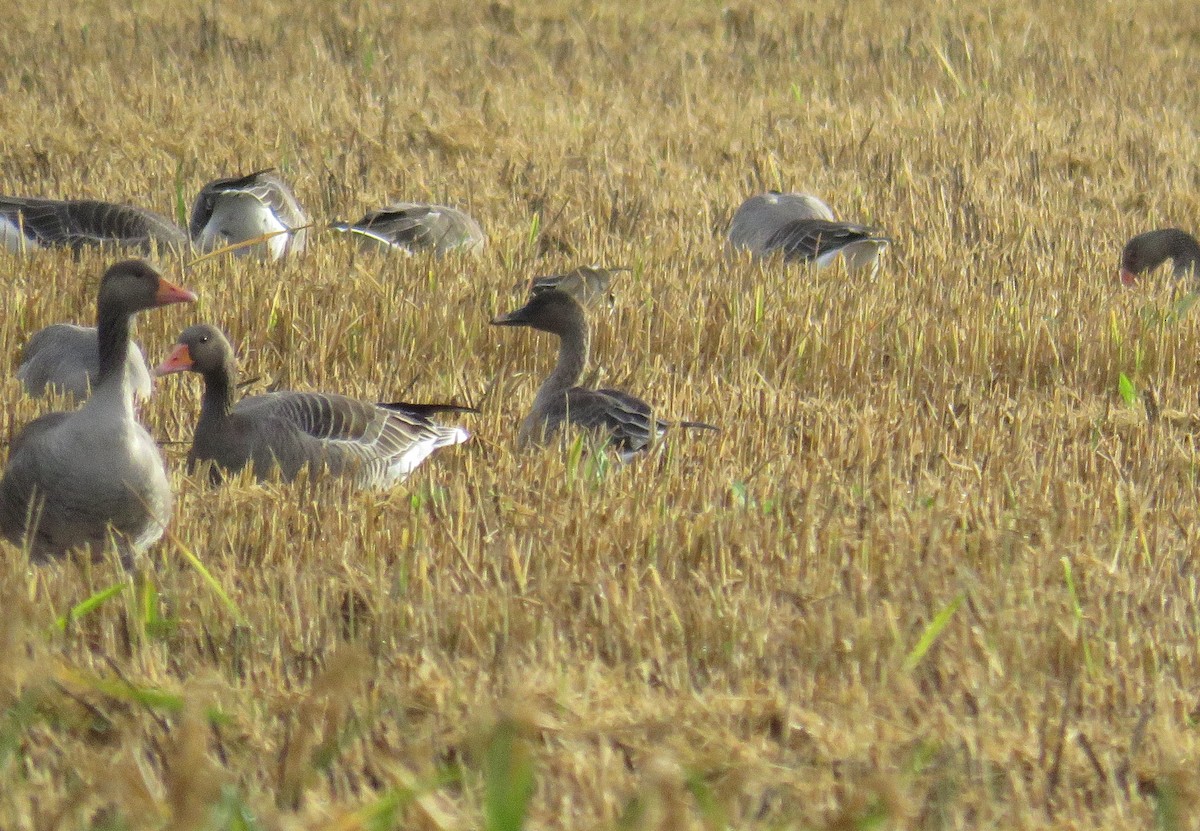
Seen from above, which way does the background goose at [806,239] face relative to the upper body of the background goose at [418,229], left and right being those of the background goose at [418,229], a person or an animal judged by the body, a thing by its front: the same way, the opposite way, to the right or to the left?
the opposite way

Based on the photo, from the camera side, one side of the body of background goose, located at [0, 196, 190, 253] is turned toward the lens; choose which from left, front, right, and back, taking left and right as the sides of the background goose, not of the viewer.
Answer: right

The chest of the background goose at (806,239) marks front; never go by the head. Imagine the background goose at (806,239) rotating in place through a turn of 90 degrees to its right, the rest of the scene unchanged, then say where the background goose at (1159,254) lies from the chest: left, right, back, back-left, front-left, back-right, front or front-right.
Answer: right

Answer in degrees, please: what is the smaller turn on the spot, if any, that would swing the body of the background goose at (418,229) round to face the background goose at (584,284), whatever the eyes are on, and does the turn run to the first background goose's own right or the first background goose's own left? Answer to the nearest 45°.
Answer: approximately 45° to the first background goose's own right

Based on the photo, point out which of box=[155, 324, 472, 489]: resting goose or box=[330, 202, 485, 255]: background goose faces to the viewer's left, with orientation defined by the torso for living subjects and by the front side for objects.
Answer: the resting goose

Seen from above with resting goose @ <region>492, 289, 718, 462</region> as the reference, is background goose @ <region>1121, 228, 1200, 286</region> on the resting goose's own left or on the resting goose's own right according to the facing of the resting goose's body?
on the resting goose's own right

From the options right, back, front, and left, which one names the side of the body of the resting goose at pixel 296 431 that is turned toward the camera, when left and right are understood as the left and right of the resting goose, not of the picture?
left

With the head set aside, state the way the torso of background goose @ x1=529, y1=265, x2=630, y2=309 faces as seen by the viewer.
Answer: to the viewer's right

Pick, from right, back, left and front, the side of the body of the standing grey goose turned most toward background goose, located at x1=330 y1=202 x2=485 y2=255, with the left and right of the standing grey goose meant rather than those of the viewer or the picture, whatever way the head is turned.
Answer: left

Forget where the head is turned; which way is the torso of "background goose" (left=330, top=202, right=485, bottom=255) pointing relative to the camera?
to the viewer's right

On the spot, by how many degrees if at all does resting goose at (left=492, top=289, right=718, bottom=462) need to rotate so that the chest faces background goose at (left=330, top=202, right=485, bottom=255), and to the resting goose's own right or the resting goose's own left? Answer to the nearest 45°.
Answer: approximately 90° to the resting goose's own right

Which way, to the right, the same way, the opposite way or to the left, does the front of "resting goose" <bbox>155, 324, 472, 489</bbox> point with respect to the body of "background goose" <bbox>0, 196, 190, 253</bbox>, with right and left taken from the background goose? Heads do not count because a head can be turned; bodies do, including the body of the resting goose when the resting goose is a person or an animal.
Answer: the opposite way

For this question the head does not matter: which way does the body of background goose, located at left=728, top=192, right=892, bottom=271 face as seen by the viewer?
to the viewer's left

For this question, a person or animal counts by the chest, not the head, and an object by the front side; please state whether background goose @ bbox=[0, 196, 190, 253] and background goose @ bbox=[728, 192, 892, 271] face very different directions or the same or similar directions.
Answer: very different directions

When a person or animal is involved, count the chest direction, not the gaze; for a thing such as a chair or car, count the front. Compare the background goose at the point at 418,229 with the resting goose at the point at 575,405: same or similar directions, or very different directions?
very different directions

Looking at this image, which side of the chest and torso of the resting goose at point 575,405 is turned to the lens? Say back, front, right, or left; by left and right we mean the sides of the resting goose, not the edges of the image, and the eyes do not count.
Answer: left
